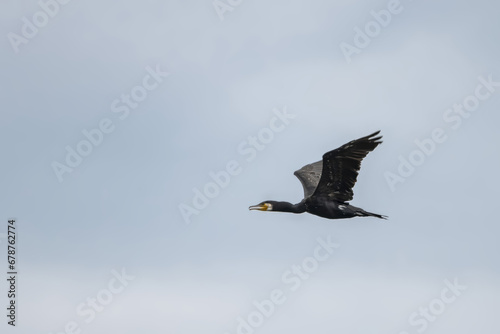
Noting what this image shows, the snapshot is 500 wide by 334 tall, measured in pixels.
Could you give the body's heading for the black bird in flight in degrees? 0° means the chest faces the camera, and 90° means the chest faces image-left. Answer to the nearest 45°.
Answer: approximately 90°
